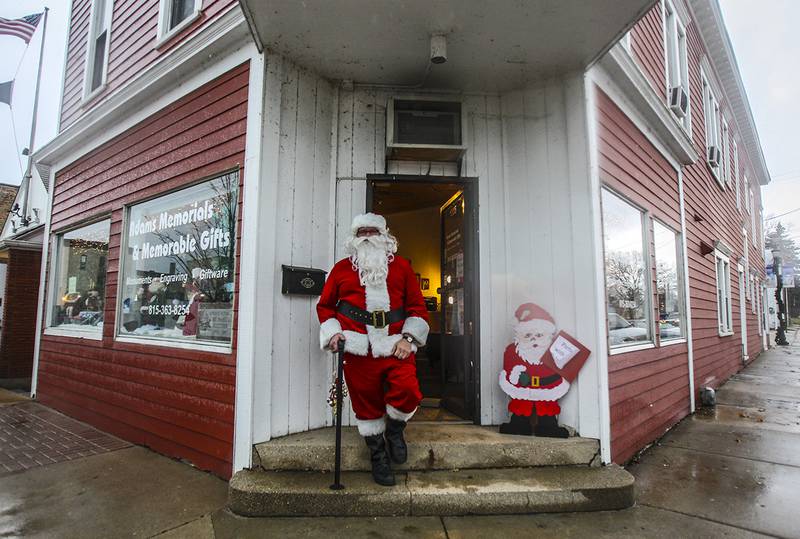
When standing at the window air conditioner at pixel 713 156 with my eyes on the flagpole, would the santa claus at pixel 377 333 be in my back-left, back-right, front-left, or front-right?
front-left

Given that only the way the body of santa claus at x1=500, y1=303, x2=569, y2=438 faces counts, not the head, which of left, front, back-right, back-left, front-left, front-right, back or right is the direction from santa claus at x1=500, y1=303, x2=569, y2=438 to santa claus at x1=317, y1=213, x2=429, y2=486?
front-right

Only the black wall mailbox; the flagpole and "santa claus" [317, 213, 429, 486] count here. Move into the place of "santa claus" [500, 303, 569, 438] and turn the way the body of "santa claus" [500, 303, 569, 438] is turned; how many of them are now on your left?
0

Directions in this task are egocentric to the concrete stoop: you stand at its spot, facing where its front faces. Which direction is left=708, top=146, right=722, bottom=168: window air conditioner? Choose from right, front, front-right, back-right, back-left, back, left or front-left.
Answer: back-left

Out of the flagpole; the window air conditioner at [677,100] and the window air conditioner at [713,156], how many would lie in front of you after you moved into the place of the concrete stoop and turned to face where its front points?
0

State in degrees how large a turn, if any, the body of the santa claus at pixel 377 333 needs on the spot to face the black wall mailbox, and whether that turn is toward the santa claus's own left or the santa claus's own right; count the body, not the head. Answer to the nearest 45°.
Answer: approximately 135° to the santa claus's own right

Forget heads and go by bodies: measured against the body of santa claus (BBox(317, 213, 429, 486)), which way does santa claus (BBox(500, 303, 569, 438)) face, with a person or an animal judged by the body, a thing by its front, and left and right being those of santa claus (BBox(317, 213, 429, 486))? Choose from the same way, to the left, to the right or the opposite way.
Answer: the same way

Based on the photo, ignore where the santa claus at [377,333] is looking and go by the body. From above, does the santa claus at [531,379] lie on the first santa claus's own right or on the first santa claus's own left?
on the first santa claus's own left

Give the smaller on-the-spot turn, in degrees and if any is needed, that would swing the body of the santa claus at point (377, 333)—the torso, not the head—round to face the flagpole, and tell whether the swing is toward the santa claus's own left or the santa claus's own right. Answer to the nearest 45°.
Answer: approximately 135° to the santa claus's own right

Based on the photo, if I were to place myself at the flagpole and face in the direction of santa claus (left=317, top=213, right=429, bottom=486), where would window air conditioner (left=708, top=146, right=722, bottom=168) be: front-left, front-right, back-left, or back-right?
front-left

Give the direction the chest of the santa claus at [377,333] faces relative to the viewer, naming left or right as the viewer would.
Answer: facing the viewer

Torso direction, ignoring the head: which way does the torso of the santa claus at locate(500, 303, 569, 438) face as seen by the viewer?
toward the camera

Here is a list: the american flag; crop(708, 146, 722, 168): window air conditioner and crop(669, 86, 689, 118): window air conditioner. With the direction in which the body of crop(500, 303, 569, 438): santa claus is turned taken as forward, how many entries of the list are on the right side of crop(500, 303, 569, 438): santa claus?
1
